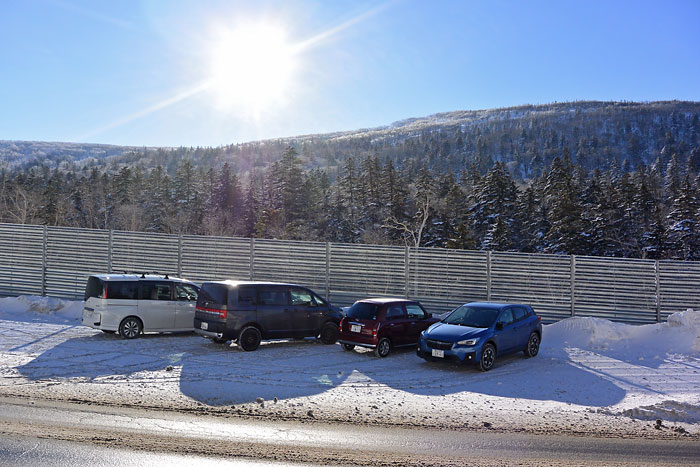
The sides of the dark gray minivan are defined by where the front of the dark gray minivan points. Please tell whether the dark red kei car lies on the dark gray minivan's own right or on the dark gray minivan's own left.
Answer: on the dark gray minivan's own right

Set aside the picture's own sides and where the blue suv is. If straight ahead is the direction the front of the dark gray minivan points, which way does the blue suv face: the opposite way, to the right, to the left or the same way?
the opposite way

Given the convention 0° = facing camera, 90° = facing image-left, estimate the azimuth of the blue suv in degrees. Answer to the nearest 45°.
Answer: approximately 45°

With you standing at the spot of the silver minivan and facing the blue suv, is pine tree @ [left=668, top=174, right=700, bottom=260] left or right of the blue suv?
left

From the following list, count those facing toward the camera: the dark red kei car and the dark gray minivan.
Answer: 0

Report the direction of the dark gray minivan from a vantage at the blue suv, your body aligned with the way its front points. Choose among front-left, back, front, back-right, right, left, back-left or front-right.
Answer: front-right

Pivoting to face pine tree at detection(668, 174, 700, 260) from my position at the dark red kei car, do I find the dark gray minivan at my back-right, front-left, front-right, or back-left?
back-left

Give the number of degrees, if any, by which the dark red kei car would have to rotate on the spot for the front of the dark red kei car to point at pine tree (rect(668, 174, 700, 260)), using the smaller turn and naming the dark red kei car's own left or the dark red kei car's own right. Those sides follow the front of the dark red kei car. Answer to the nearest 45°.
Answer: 0° — it already faces it

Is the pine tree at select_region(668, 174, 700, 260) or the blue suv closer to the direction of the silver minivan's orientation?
the pine tree

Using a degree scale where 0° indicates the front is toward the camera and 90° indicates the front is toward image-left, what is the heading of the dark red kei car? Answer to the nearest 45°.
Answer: approximately 225°

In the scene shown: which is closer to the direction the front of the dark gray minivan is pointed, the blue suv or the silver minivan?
the blue suv

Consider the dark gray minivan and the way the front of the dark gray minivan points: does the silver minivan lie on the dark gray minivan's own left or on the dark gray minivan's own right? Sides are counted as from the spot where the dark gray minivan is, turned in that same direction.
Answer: on the dark gray minivan's own left

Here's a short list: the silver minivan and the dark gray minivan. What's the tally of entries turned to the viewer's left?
0

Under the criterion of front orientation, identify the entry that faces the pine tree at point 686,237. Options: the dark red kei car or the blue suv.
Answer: the dark red kei car

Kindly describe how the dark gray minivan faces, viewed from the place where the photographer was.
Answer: facing away from the viewer and to the right of the viewer

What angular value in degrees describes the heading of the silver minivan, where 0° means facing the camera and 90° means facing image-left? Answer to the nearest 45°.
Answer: approximately 225°
